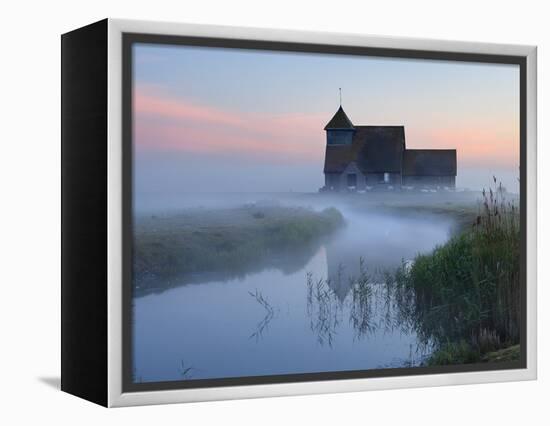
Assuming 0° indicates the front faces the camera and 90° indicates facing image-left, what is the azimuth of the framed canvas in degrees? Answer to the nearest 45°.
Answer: approximately 315°
